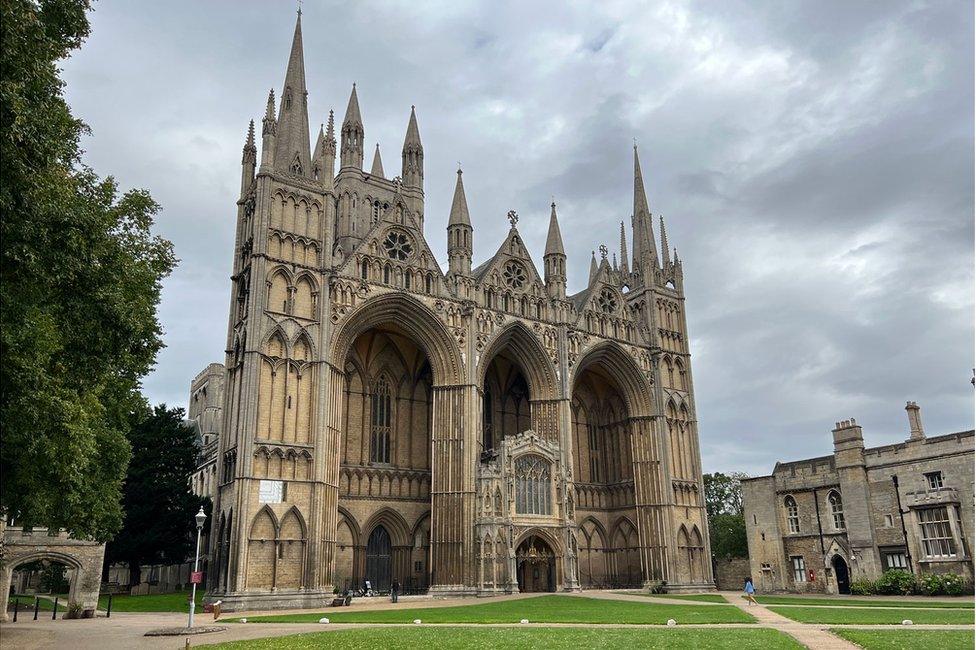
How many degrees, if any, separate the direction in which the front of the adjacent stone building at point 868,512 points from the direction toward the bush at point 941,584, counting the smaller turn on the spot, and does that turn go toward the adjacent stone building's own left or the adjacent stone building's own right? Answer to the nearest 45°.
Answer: approximately 90° to the adjacent stone building's own left

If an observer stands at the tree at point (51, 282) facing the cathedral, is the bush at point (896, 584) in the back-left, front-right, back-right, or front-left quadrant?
front-right

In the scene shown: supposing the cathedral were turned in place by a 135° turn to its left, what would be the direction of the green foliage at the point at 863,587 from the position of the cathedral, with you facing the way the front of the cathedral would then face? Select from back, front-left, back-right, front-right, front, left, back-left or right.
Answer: right

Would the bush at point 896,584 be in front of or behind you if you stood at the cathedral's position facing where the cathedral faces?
in front

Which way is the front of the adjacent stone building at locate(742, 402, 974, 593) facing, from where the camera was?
facing the viewer and to the left of the viewer

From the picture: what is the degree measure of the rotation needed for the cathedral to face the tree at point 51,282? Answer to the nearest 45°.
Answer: approximately 45° to its right

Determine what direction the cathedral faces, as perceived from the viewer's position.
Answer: facing the viewer and to the right of the viewer

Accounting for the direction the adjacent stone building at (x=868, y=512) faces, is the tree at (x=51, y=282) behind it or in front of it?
in front

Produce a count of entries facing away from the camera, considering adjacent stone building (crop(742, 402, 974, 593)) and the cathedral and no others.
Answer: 0
